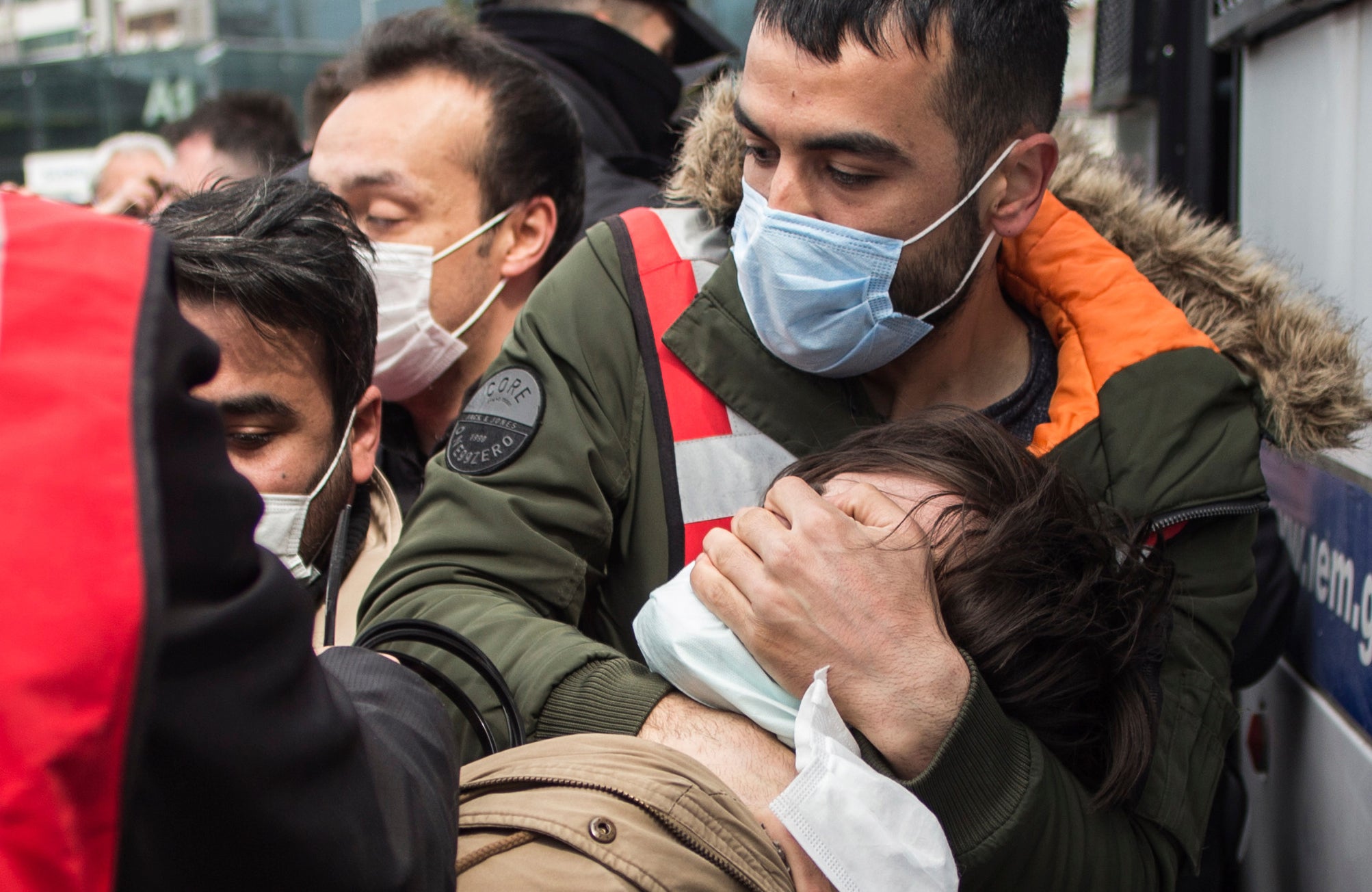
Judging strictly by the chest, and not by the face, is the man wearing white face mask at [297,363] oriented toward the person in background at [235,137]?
no

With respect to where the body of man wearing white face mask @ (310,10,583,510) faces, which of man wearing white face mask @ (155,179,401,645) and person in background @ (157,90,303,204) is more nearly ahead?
the man wearing white face mask

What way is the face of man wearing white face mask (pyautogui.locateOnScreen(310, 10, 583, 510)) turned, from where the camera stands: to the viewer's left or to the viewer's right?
to the viewer's left

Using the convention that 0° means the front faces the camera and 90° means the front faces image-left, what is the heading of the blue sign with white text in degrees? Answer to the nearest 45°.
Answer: approximately 45°

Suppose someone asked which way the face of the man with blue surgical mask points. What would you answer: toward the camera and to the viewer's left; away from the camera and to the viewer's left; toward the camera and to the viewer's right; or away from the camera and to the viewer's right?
toward the camera and to the viewer's left

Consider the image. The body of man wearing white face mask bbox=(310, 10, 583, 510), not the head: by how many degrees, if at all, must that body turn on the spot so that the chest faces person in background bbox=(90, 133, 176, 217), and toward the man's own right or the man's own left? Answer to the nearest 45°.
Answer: approximately 135° to the man's own right

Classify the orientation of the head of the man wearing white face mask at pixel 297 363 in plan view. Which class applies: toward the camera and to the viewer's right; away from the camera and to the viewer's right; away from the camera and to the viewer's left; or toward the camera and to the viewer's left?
toward the camera and to the viewer's left

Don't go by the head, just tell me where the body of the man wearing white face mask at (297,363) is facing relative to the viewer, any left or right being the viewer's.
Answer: facing the viewer and to the left of the viewer

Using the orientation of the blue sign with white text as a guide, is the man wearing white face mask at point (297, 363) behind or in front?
in front

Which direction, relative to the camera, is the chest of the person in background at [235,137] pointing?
to the viewer's left

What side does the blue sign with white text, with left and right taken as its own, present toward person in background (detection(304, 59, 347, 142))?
right

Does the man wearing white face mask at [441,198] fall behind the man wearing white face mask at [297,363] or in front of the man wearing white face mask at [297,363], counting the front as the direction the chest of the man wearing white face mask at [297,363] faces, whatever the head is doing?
behind

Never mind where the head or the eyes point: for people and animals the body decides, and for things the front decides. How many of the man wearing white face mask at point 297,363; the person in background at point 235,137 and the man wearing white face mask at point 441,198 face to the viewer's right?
0

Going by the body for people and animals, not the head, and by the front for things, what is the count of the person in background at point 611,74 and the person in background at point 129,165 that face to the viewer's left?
0
